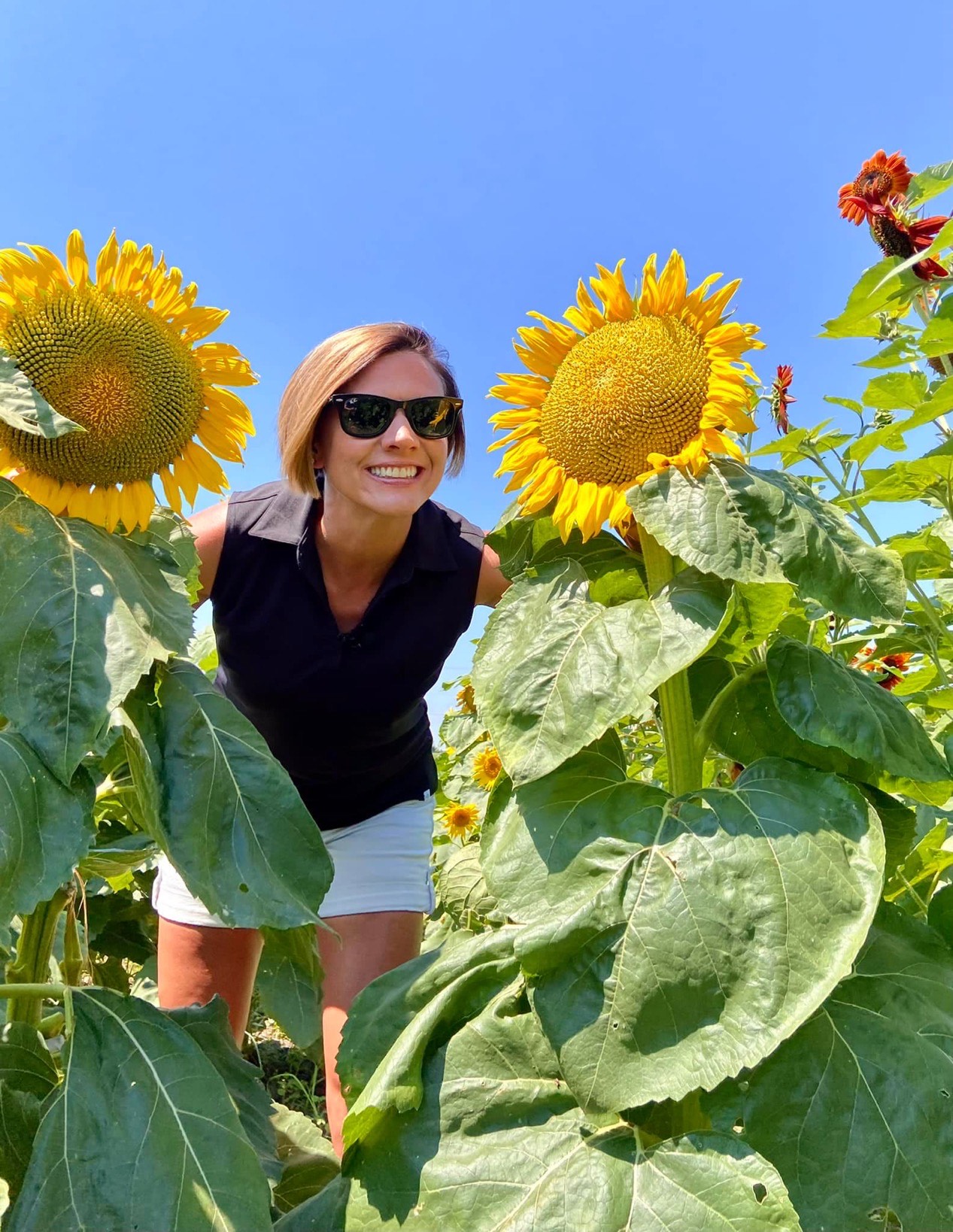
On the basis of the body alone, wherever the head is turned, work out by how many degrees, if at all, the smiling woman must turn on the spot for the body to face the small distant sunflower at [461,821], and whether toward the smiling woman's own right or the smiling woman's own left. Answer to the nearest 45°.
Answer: approximately 180°

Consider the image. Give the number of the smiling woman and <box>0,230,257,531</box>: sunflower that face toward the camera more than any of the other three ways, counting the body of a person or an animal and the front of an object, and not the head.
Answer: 2

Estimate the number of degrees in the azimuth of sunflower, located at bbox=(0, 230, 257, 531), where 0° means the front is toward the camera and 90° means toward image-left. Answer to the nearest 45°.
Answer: approximately 0°

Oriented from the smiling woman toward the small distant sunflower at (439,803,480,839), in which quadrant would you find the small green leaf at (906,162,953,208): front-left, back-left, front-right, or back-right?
front-right

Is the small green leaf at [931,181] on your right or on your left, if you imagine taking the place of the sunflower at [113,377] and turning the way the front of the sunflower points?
on your left

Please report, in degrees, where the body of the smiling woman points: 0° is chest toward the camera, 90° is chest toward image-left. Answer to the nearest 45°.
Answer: approximately 0°
